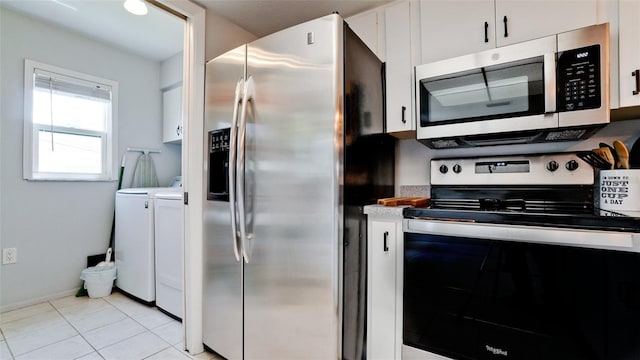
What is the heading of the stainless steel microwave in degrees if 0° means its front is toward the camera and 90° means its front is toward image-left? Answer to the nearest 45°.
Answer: approximately 45°

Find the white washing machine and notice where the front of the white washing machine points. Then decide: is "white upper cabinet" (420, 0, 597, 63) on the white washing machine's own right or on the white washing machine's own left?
on the white washing machine's own left

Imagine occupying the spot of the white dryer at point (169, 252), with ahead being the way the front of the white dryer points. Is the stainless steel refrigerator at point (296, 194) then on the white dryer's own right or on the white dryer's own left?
on the white dryer's own left

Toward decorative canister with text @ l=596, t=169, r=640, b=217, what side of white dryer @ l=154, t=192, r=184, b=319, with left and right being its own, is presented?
left

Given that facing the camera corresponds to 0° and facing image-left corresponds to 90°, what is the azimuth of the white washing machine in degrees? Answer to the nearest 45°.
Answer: approximately 45°

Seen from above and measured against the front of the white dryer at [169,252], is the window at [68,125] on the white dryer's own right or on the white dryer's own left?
on the white dryer's own right

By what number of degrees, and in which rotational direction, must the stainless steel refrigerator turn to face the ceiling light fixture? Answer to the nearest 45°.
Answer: approximately 90° to its right

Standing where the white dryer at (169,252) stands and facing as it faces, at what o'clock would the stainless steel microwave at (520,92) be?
The stainless steel microwave is roughly at 9 o'clock from the white dryer.

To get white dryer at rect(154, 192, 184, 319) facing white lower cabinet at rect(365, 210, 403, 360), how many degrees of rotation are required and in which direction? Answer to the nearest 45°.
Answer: approximately 90° to its left
